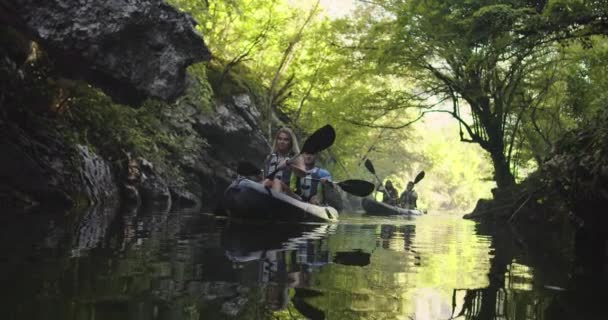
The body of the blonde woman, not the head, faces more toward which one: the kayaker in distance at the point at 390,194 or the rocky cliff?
the rocky cliff

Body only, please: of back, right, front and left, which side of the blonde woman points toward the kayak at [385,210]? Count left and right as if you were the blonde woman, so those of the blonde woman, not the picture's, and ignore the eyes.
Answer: back

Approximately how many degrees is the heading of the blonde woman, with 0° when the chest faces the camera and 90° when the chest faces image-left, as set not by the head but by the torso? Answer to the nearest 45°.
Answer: approximately 45°

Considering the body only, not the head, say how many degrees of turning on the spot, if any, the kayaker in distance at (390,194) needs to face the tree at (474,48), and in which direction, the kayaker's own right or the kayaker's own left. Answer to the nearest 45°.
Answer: approximately 45° to the kayaker's own left

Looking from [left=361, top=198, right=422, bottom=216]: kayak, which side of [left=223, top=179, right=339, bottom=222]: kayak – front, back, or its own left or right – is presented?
back

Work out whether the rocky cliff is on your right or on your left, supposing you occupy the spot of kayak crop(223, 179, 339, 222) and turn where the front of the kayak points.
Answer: on your right

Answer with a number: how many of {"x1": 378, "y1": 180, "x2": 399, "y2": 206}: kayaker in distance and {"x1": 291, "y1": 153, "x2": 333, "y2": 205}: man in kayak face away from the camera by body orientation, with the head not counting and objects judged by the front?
0

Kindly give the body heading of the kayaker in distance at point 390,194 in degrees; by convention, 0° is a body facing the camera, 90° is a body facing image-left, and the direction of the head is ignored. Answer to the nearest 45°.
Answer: approximately 45°
